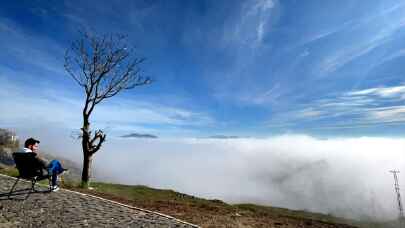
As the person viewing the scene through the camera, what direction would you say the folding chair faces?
facing away from the viewer and to the right of the viewer
